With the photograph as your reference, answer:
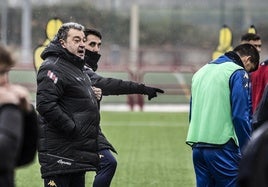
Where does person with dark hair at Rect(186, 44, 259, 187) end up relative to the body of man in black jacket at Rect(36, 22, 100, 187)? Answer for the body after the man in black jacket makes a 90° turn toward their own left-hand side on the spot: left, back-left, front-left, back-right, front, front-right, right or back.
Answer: front-right

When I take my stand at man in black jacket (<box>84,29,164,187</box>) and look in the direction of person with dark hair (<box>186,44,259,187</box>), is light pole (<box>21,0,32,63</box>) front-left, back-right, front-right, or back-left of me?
back-left

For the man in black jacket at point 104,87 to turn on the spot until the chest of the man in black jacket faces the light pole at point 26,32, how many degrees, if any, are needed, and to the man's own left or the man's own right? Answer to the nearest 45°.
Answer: approximately 135° to the man's own left

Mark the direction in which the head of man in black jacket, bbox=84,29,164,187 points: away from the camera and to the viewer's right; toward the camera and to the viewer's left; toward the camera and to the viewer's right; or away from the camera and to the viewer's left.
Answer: toward the camera and to the viewer's right

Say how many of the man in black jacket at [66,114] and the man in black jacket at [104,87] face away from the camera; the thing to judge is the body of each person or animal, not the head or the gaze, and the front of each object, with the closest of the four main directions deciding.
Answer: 0

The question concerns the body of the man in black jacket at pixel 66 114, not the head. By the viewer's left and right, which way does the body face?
facing the viewer and to the right of the viewer
